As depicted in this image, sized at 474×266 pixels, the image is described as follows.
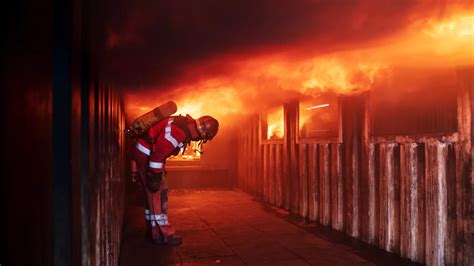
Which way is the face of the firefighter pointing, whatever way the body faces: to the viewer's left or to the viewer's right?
to the viewer's right

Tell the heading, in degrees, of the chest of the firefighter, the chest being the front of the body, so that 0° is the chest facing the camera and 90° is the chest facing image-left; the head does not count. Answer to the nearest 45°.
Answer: approximately 270°

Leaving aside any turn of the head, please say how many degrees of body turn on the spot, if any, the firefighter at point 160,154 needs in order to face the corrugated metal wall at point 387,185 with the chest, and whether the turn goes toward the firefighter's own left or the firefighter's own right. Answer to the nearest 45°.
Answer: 0° — they already face it
